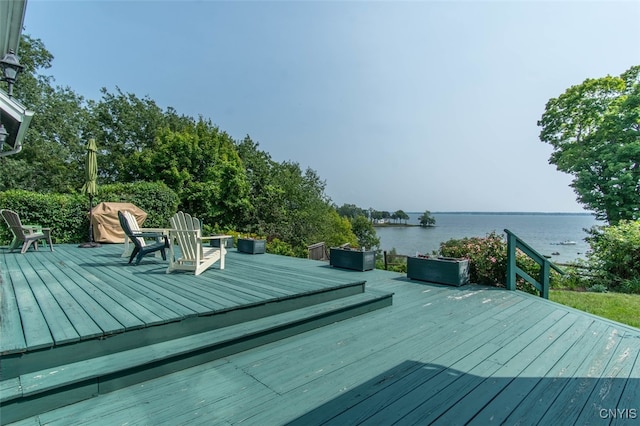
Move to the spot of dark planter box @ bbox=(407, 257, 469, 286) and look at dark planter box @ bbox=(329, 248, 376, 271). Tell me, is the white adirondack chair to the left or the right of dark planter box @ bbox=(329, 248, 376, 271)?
left

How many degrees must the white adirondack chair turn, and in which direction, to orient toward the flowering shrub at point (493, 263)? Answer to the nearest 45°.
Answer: approximately 45° to its right

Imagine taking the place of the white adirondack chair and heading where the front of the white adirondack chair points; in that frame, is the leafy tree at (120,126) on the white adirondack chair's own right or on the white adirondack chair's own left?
on the white adirondack chair's own left

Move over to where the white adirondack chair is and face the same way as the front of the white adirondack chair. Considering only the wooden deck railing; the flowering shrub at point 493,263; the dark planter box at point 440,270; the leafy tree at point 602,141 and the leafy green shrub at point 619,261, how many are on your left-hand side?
0

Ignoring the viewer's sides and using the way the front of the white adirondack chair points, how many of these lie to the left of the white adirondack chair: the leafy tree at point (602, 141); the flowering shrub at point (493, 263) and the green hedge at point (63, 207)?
1

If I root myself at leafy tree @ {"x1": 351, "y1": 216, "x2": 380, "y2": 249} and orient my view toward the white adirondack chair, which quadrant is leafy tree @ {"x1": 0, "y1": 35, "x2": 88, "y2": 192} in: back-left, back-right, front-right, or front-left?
front-right

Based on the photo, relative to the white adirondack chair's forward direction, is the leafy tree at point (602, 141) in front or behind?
in front

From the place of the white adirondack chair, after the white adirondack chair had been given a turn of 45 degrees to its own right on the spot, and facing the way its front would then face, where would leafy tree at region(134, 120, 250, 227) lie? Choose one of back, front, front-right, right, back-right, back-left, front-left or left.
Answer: left

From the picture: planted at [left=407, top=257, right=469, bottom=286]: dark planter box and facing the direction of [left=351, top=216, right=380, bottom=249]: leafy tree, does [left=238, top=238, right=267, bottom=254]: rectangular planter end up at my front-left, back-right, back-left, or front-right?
front-left

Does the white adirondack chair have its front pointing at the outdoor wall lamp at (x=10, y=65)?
no

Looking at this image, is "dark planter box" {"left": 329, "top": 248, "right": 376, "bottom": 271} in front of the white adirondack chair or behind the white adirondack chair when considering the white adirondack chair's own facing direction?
in front

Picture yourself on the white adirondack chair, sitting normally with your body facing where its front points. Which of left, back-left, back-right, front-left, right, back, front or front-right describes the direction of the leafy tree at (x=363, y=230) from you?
front

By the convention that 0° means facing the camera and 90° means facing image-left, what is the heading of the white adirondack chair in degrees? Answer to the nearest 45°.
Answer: approximately 225°

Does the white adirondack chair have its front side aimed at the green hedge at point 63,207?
no

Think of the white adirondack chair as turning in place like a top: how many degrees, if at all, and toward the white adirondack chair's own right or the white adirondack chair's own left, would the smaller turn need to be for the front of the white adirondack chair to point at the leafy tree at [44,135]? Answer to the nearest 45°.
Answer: approximately 90° to the white adirondack chair's own left

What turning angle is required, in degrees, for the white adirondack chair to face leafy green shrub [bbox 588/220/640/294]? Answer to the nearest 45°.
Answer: approximately 45° to its right
